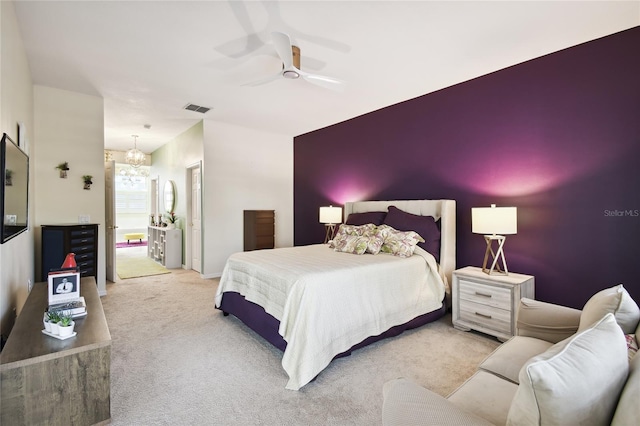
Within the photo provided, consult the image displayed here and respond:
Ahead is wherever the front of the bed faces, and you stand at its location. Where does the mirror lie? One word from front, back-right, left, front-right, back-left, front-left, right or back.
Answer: right

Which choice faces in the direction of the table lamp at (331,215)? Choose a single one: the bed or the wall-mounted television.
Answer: the wall-mounted television

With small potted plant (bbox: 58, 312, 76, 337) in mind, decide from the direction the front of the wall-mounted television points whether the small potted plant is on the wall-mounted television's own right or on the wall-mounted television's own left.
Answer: on the wall-mounted television's own right

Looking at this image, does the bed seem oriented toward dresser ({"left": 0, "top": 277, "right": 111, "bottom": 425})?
yes

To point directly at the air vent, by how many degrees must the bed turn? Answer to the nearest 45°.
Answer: approximately 90° to its right

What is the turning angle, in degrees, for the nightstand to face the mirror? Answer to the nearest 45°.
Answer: approximately 45° to its right

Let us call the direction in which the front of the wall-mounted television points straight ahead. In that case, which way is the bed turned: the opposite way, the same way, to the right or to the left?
the opposite way

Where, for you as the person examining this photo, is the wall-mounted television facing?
facing to the right of the viewer

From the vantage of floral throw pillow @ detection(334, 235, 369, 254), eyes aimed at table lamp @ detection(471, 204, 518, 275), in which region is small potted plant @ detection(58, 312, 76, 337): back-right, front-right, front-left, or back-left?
back-right

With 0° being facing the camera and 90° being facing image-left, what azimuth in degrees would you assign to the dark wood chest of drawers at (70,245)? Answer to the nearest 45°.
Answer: approximately 0°

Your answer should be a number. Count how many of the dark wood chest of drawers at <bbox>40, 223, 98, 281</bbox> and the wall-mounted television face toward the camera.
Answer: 1
